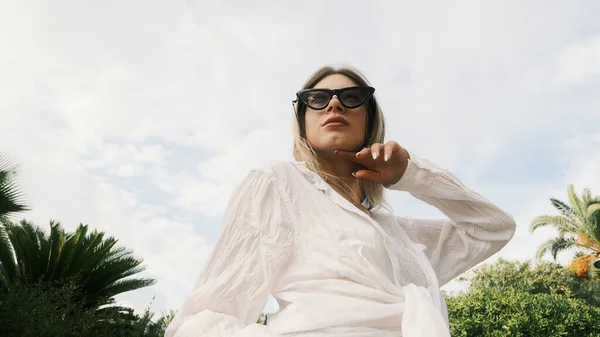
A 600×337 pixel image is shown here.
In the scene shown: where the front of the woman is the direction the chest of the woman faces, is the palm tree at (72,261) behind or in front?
behind

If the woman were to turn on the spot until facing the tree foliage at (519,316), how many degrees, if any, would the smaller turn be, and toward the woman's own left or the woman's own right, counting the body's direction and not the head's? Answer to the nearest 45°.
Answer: approximately 135° to the woman's own left

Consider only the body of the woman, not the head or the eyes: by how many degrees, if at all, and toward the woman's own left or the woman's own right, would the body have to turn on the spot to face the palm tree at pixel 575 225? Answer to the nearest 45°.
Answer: approximately 90° to the woman's own left
